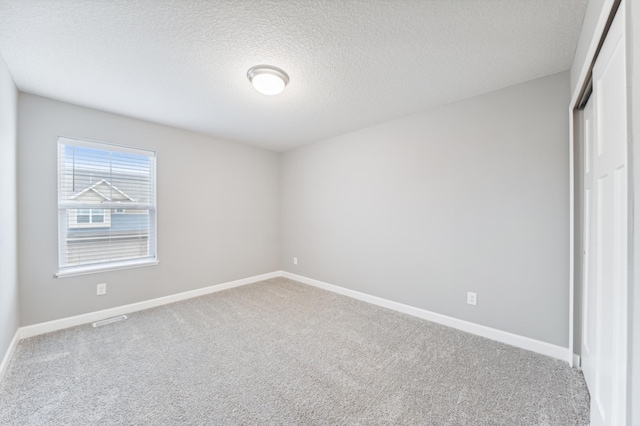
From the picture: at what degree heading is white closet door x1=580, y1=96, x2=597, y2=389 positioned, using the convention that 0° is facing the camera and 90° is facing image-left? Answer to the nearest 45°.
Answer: approximately 90°
